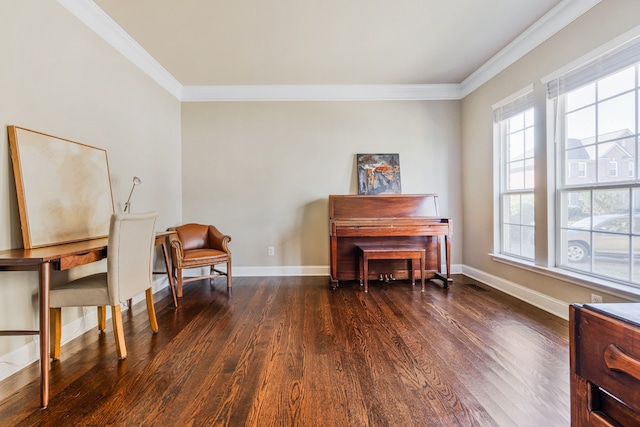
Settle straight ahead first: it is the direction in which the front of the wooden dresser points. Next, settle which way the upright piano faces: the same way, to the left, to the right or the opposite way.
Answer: to the left

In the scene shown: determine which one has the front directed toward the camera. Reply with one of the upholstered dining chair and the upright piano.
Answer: the upright piano

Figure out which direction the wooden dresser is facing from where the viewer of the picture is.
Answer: facing the viewer and to the left of the viewer

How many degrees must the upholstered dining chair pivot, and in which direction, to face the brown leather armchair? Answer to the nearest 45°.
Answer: approximately 90° to its right

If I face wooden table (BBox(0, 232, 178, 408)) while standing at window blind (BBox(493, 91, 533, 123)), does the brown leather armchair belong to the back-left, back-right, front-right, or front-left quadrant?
front-right

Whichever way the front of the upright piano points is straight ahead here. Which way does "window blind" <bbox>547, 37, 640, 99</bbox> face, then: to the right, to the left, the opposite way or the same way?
to the right

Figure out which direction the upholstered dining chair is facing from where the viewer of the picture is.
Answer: facing away from the viewer and to the left of the viewer

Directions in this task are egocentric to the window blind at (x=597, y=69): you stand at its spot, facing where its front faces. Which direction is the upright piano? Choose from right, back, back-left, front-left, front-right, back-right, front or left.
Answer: front-right

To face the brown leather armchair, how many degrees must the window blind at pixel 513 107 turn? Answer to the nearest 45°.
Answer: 0° — it already faces it

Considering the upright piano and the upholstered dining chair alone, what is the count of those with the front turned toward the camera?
1

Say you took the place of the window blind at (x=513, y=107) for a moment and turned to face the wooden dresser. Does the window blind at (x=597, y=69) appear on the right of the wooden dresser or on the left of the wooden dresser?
left

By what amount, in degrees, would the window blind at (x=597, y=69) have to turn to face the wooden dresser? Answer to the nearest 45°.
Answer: approximately 45° to its left

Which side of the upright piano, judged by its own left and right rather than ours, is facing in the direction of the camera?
front

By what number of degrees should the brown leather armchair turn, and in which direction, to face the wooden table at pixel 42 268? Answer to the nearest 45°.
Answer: approximately 90° to its right

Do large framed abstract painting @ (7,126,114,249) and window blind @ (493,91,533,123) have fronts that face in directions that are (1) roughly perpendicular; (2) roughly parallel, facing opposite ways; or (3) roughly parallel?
roughly parallel, facing opposite ways

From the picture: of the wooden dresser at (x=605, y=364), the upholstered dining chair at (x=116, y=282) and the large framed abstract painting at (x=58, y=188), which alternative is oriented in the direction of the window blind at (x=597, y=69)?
the large framed abstract painting

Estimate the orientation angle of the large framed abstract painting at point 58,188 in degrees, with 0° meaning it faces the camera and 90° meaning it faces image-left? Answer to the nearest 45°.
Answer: approximately 315°

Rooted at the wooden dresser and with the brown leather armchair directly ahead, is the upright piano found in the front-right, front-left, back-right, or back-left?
front-right
